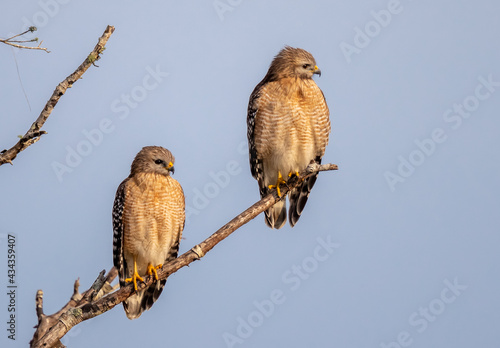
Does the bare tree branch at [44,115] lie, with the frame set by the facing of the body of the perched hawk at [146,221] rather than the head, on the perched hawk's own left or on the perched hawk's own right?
on the perched hawk's own right

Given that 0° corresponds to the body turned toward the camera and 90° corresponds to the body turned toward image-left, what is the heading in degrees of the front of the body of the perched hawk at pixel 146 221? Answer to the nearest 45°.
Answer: approximately 315°

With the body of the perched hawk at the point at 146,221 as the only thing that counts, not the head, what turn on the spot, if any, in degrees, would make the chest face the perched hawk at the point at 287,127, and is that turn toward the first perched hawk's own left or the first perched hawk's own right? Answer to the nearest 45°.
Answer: approximately 45° to the first perched hawk's own left
